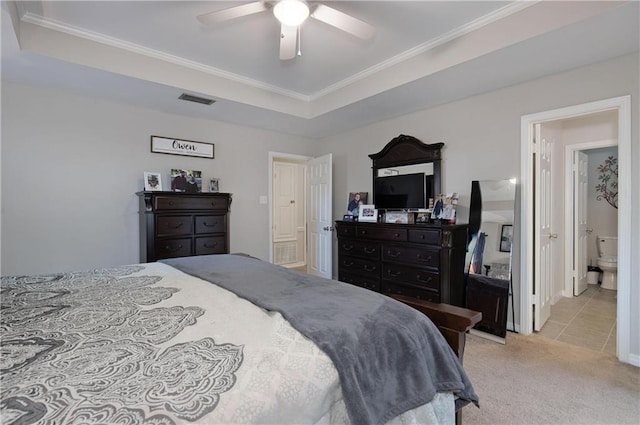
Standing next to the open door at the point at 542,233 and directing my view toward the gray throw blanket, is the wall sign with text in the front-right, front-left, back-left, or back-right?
front-right

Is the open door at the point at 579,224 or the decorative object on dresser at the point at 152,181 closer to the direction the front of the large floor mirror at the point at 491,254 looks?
the decorative object on dresser

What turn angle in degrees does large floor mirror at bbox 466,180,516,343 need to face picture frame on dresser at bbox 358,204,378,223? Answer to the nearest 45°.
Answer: approximately 45° to its right

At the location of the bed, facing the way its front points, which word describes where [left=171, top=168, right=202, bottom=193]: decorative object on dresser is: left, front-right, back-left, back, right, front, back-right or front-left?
front-left

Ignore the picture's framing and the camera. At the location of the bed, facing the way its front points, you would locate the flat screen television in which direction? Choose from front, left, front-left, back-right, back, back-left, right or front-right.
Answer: front

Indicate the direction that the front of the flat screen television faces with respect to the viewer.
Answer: facing the viewer and to the left of the viewer

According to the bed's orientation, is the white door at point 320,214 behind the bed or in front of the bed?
in front

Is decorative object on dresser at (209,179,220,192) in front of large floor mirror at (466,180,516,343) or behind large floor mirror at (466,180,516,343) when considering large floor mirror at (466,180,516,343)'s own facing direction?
in front

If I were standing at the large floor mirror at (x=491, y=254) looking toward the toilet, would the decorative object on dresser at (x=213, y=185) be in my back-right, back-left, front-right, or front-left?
back-left

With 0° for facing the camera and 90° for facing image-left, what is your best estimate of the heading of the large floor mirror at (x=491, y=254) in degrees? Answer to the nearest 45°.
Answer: approximately 45°

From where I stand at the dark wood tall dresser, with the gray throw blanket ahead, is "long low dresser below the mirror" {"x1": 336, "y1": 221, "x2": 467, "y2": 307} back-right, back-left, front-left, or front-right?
front-left

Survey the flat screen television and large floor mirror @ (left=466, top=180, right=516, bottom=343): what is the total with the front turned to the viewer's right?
0

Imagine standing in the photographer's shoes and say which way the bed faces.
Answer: facing away from the viewer and to the right of the viewer

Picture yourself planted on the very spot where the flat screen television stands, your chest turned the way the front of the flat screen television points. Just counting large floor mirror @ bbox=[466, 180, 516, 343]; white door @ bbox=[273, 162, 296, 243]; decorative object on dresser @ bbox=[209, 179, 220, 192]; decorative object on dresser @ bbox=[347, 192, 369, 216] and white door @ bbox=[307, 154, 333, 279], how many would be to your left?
1
